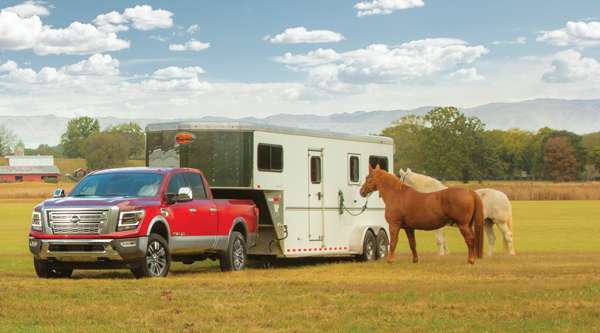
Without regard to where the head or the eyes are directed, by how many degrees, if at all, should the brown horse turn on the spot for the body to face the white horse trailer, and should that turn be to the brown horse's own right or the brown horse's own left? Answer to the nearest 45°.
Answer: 0° — it already faces it

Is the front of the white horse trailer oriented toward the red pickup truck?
yes

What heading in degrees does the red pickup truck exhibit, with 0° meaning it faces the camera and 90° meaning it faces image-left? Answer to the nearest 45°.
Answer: approximately 45°

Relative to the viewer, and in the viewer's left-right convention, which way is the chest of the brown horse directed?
facing to the left of the viewer

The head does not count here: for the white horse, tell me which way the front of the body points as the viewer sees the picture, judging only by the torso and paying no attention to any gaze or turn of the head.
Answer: to the viewer's left

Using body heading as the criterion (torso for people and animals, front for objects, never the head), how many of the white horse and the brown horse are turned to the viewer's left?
2

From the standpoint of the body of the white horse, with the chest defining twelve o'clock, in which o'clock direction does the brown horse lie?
The brown horse is roughly at 10 o'clock from the white horse.

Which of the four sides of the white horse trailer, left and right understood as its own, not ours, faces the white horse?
back

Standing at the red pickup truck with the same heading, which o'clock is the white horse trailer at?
The white horse trailer is roughly at 6 o'clock from the red pickup truck.
